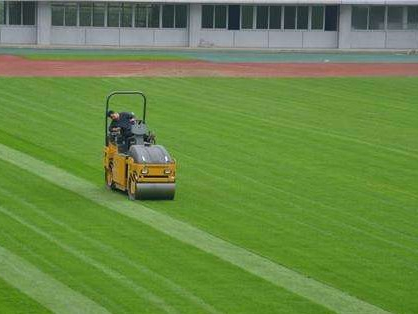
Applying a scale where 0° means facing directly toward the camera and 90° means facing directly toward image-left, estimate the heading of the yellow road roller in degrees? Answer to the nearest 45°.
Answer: approximately 315°
